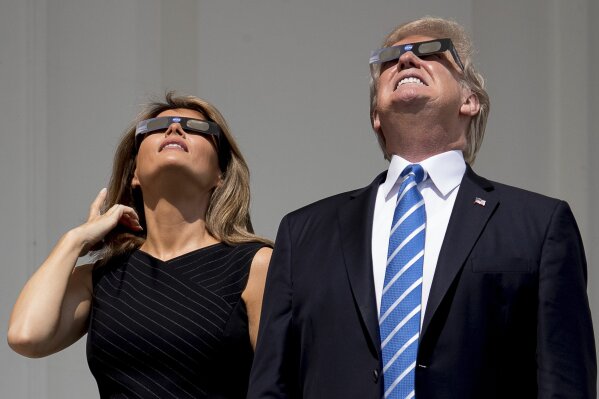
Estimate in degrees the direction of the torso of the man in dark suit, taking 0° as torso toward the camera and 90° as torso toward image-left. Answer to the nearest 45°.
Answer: approximately 0°

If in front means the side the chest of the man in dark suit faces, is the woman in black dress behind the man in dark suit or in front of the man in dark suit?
behind

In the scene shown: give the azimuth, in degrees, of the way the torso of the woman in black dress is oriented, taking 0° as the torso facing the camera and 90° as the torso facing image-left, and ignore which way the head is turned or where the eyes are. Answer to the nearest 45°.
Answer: approximately 0°

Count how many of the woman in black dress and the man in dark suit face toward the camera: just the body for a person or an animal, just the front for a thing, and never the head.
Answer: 2

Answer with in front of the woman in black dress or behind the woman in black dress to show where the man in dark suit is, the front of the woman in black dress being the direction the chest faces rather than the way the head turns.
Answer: in front
